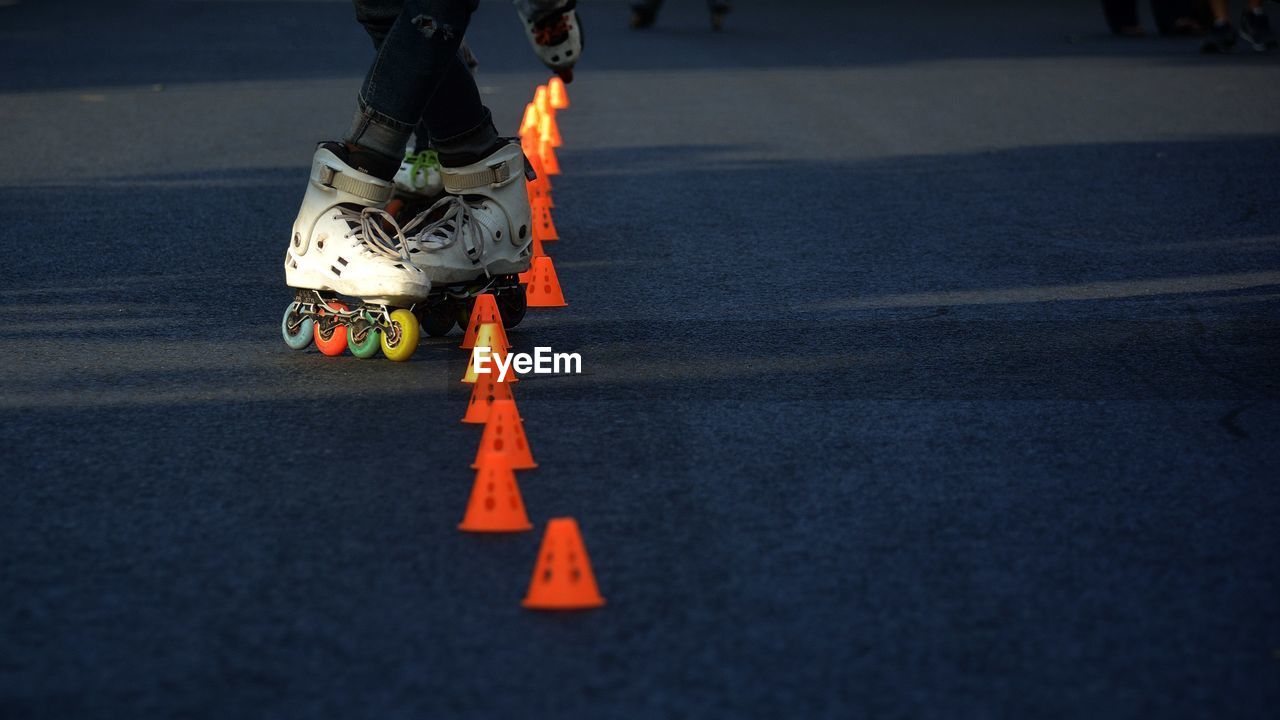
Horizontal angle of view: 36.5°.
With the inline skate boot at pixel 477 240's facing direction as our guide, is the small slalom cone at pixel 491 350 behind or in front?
in front

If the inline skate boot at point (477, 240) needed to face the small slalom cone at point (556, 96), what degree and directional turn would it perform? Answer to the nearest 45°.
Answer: approximately 135° to its right

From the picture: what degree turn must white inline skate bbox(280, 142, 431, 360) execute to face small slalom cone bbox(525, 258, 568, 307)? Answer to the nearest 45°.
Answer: approximately 90° to its left

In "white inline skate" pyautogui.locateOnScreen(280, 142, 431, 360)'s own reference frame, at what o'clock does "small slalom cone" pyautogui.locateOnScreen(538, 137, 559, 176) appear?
The small slalom cone is roughly at 8 o'clock from the white inline skate.

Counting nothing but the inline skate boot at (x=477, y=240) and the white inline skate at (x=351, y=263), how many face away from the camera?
0

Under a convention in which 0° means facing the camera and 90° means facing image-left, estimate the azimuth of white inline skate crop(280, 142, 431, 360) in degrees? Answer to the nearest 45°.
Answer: approximately 315°
